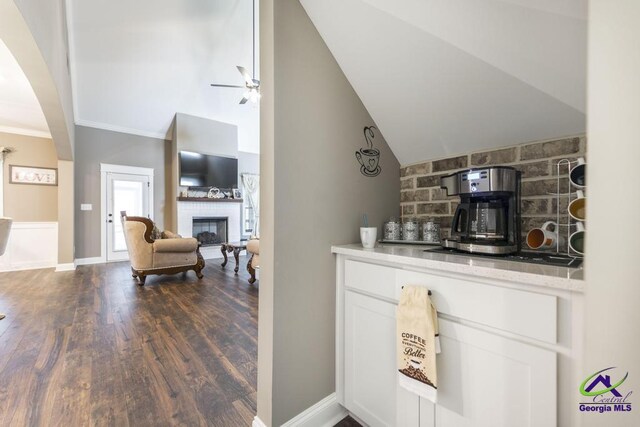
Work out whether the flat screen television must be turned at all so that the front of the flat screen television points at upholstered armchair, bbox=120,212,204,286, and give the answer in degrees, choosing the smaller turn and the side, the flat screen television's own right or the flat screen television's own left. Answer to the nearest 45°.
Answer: approximately 45° to the flat screen television's own right

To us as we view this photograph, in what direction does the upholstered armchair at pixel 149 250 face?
facing to the right of the viewer

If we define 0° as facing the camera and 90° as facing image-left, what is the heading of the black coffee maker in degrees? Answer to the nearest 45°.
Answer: approximately 45°

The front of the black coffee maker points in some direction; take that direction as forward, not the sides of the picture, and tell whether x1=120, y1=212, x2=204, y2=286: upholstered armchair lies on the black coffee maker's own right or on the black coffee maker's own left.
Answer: on the black coffee maker's own right

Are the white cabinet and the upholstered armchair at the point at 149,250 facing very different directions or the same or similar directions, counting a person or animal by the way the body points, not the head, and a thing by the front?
very different directions

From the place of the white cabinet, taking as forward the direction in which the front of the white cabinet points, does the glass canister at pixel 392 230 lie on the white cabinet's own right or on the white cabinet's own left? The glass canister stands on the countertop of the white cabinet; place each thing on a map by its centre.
on the white cabinet's own right

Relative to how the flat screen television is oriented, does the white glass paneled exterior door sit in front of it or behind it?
behind

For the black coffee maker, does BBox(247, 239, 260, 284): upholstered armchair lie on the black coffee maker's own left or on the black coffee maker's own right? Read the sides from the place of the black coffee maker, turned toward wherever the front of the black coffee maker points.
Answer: on the black coffee maker's own right
